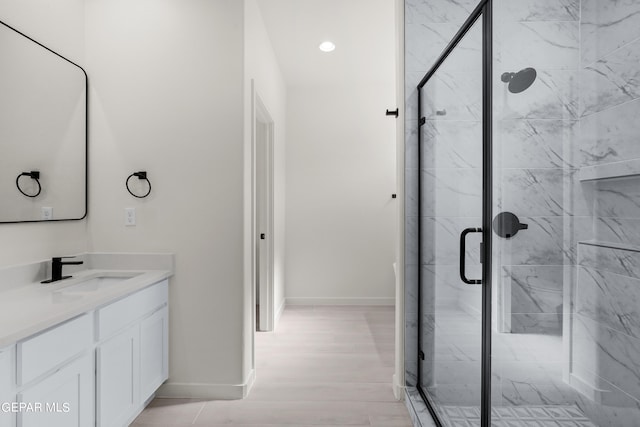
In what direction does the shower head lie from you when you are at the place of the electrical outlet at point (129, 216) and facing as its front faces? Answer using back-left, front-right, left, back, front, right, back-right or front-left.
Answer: front-left

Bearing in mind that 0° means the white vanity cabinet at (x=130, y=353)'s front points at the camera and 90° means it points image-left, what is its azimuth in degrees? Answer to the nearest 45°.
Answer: approximately 315°

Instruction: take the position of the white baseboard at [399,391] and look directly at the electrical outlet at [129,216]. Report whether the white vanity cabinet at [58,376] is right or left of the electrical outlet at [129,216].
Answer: left

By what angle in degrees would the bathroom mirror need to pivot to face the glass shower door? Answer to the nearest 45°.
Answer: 0° — it already faces it
